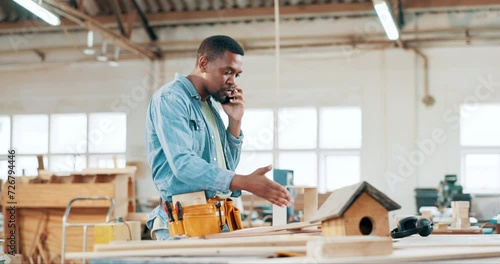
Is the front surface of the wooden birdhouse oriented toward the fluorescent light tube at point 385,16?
no

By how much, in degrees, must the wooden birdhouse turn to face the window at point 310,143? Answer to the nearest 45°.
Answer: approximately 135° to its left

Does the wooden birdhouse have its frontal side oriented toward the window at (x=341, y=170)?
no

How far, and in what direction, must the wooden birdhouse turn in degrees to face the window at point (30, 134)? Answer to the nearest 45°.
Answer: approximately 180°

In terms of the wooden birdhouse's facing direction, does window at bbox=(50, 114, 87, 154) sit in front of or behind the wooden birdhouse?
behind

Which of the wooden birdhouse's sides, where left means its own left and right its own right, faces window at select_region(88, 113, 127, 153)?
back

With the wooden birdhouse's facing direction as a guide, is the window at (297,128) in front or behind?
behind

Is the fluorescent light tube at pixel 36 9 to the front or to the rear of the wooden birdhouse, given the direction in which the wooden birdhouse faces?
to the rear

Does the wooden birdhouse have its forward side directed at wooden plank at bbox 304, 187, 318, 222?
no

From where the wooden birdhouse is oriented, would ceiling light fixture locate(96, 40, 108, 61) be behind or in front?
behind

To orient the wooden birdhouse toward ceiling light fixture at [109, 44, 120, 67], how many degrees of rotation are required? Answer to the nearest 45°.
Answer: approximately 180°

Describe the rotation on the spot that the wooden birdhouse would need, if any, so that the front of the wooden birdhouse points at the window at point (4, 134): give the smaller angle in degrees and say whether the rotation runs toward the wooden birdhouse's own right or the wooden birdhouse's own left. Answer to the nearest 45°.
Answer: approximately 180°
